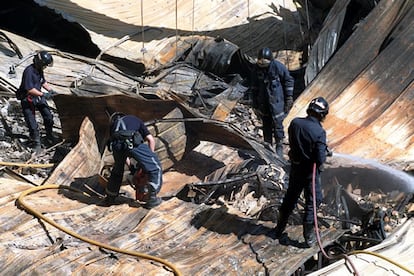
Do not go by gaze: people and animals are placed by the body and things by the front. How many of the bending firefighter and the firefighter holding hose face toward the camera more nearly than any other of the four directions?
0

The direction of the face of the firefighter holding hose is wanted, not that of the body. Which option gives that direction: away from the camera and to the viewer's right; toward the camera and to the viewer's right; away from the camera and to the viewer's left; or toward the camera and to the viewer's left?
away from the camera and to the viewer's right

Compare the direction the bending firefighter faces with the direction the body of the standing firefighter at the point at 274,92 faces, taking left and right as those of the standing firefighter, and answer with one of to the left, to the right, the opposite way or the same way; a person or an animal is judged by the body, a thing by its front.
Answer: the opposite way

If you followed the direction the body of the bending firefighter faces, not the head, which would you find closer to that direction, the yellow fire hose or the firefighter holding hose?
the firefighter holding hose

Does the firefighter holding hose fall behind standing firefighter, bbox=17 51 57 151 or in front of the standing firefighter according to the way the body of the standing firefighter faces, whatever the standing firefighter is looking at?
in front

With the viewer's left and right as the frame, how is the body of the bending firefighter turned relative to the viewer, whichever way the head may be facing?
facing away from the viewer and to the right of the viewer

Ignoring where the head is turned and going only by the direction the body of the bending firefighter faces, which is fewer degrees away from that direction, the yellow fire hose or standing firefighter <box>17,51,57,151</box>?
the standing firefighter

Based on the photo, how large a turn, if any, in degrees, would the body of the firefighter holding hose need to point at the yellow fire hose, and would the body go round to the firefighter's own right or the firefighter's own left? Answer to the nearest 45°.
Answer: approximately 135° to the firefighter's own left

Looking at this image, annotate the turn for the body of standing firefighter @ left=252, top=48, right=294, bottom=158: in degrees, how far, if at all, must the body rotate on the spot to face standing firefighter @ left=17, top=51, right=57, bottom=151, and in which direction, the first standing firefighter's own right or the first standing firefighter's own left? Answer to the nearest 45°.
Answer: approximately 45° to the first standing firefighter's own right

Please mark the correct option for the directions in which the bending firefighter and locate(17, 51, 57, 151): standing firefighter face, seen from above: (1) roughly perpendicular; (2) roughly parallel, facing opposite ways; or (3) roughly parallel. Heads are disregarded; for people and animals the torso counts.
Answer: roughly perpendicular

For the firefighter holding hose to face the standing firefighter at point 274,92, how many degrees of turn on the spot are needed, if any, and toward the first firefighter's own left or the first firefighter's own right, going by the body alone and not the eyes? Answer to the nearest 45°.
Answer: approximately 45° to the first firefighter's own left

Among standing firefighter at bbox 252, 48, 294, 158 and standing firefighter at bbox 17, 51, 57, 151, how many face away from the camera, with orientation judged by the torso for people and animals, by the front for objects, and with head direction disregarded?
0

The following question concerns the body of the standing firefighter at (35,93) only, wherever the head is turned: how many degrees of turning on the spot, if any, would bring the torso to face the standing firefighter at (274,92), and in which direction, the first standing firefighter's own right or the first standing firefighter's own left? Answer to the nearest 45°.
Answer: approximately 45° to the first standing firefighter's own left

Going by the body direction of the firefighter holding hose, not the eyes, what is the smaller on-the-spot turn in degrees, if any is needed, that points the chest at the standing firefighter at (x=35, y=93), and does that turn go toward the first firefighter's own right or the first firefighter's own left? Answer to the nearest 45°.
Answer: approximately 90° to the first firefighter's own left

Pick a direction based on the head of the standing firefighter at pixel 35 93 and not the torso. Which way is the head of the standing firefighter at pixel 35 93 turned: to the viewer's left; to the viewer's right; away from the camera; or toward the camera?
to the viewer's right
